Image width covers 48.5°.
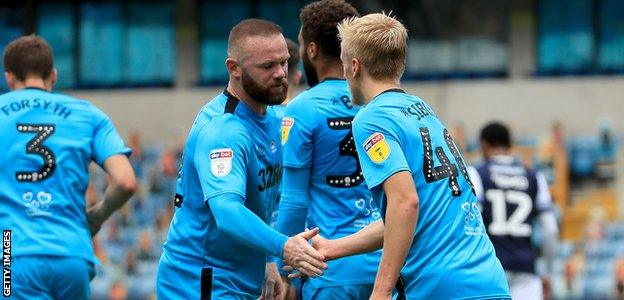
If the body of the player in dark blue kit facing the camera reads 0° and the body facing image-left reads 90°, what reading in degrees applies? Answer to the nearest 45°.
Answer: approximately 180°
